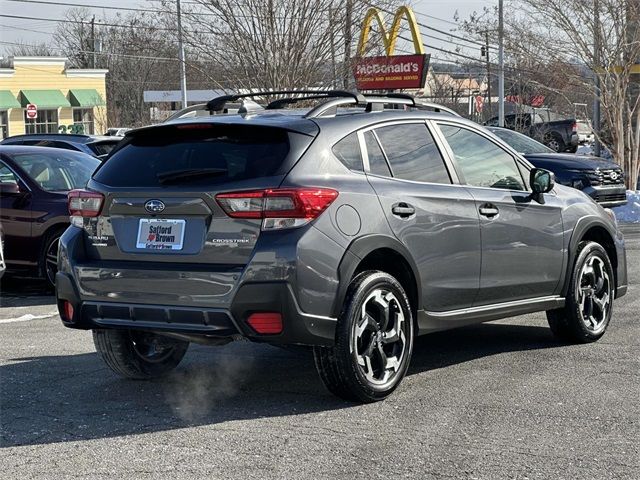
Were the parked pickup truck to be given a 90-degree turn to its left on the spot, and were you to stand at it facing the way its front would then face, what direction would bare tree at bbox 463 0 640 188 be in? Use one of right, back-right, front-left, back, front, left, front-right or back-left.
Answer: front-left

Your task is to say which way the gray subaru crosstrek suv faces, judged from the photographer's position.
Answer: facing away from the viewer and to the right of the viewer

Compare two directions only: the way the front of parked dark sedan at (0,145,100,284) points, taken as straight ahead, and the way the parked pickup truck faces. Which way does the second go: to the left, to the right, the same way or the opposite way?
the opposite way

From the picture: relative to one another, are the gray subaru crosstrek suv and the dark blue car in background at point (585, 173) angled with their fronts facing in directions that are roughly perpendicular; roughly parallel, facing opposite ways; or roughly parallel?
roughly perpendicular

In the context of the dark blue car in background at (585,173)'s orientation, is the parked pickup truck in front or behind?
behind

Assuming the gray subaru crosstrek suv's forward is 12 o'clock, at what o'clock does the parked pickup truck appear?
The parked pickup truck is roughly at 11 o'clock from the gray subaru crosstrek suv.
